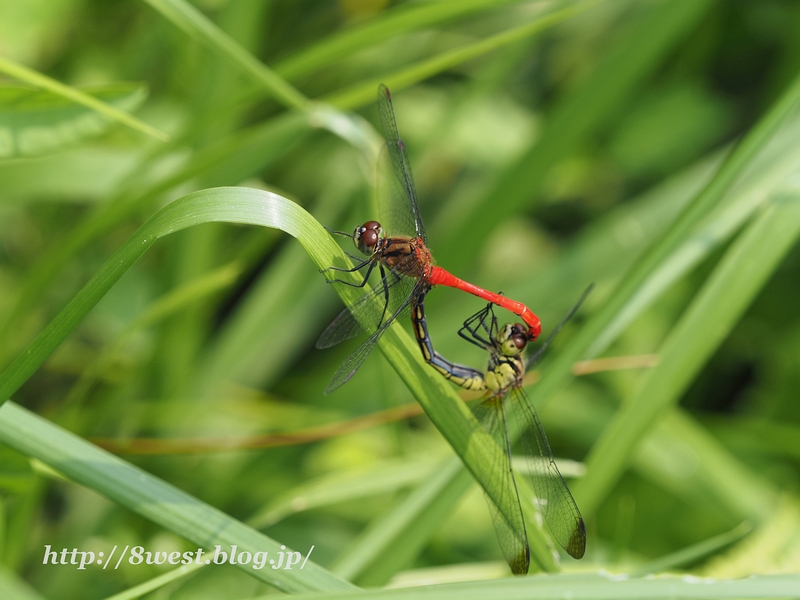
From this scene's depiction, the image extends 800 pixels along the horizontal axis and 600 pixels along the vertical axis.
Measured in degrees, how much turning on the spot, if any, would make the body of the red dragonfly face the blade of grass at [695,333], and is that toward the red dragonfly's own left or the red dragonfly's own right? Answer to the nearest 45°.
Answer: approximately 135° to the red dragonfly's own right

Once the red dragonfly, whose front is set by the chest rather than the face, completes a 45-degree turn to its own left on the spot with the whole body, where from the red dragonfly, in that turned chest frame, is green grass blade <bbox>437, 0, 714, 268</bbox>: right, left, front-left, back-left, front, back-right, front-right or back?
back

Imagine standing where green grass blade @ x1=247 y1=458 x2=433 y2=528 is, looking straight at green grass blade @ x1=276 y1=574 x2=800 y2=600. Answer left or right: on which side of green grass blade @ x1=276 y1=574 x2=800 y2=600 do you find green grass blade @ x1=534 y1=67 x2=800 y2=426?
left

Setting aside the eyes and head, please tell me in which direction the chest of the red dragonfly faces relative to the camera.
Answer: to the viewer's left

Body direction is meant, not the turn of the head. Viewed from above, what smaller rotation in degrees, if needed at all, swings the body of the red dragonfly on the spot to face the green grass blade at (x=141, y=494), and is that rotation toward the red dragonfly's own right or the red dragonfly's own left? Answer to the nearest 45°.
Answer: approximately 45° to the red dragonfly's own left
